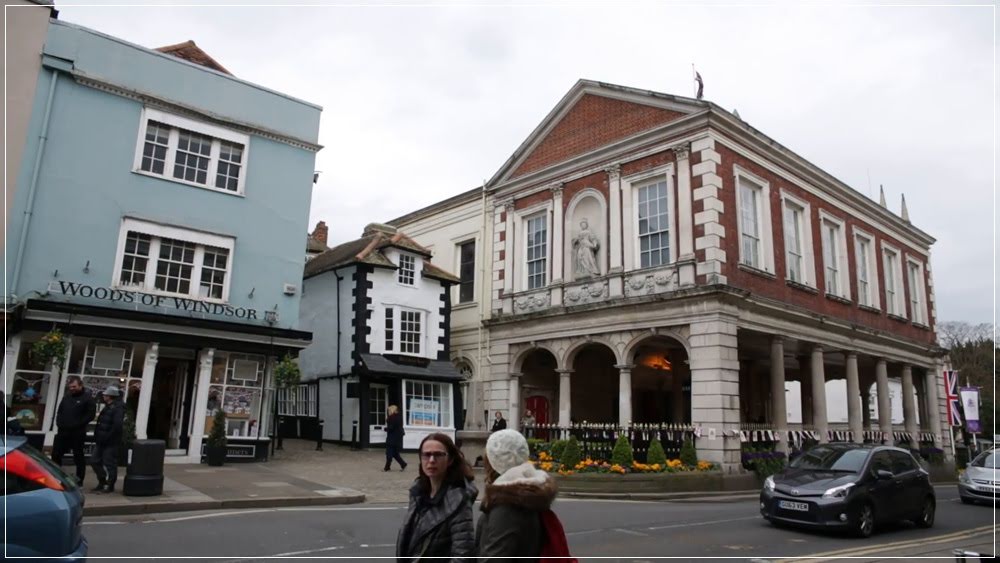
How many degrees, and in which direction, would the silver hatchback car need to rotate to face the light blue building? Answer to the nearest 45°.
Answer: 0° — it already faces it

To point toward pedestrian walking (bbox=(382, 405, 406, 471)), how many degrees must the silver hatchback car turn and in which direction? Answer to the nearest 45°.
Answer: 0° — it already faces them

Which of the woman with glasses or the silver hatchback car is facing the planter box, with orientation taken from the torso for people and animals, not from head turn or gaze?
the silver hatchback car

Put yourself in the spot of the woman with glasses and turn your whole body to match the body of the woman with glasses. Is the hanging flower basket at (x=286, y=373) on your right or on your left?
on your right

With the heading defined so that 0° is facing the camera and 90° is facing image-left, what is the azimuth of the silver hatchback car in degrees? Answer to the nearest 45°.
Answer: approximately 45°

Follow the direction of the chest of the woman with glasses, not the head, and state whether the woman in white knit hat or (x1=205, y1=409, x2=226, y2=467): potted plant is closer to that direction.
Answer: the woman in white knit hat

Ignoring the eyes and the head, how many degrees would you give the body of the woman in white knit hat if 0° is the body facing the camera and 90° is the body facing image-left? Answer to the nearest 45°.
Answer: approximately 135°

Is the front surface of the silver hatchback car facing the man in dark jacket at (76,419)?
yes

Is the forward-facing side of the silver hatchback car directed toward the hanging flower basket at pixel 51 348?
yes

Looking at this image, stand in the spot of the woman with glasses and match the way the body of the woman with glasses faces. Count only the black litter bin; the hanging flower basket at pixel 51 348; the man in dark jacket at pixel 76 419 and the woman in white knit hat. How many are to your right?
3
